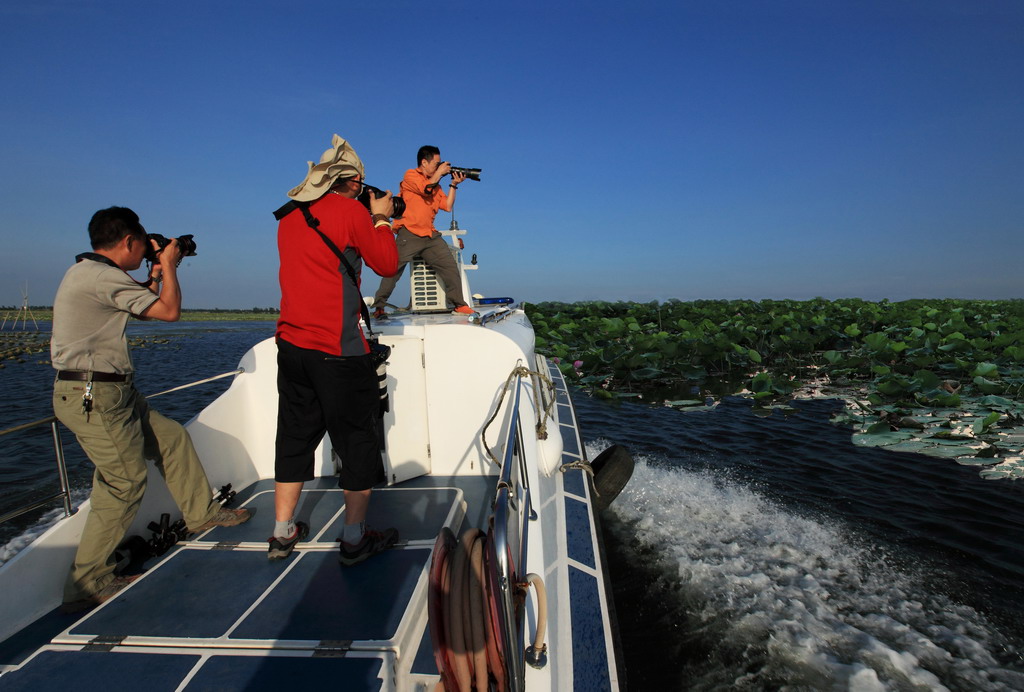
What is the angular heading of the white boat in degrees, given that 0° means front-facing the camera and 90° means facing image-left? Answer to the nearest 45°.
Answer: approximately 180°

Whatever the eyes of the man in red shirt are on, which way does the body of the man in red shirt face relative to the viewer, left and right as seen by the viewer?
facing away from the viewer and to the right of the viewer

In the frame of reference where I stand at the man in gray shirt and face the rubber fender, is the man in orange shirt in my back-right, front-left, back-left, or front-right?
front-left

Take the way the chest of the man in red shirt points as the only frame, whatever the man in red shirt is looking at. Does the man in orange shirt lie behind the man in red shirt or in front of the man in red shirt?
in front

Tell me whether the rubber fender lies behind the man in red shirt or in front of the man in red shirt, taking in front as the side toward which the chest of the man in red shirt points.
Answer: in front

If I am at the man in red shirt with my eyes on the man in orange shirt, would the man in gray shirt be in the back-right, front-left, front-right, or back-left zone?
back-left
